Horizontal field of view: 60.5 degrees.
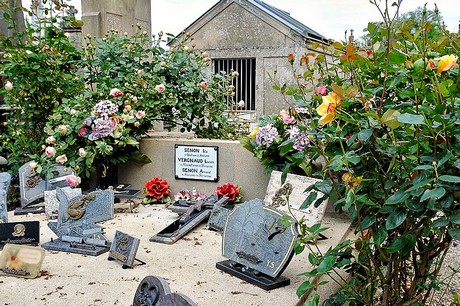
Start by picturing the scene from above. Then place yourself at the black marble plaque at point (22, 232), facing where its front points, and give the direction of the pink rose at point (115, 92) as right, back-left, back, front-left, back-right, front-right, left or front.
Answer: back-left

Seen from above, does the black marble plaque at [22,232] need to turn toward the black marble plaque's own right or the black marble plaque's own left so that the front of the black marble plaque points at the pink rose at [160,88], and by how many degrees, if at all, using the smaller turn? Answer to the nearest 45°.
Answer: approximately 135° to the black marble plaque's own left

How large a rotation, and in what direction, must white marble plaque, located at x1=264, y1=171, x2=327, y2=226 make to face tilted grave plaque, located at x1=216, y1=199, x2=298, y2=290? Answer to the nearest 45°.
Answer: approximately 45° to its left

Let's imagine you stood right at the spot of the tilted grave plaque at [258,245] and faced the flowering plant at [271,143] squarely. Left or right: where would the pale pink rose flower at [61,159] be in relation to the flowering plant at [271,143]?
left

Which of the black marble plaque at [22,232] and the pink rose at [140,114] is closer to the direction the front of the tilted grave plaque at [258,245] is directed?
the black marble plaque

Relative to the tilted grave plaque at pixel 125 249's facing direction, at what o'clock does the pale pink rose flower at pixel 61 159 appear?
The pale pink rose flower is roughly at 4 o'clock from the tilted grave plaque.

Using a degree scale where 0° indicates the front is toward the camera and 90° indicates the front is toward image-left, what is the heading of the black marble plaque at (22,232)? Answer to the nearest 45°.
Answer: approximately 0°

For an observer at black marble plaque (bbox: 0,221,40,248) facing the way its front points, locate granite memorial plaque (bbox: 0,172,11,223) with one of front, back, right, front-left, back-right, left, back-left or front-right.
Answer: back

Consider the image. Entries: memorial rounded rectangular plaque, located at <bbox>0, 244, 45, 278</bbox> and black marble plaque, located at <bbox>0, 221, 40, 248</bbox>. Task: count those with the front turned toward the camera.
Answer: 2

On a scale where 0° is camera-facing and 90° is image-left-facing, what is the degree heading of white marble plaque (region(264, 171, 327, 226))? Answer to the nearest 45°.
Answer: approximately 45°

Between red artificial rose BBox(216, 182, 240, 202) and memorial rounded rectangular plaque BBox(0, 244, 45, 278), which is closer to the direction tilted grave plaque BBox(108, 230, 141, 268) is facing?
the memorial rounded rectangular plaque

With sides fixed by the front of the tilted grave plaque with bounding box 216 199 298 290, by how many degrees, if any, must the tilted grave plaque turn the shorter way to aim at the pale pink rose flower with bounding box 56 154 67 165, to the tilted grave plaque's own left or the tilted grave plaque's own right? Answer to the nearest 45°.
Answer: approximately 90° to the tilted grave plaque's own right
